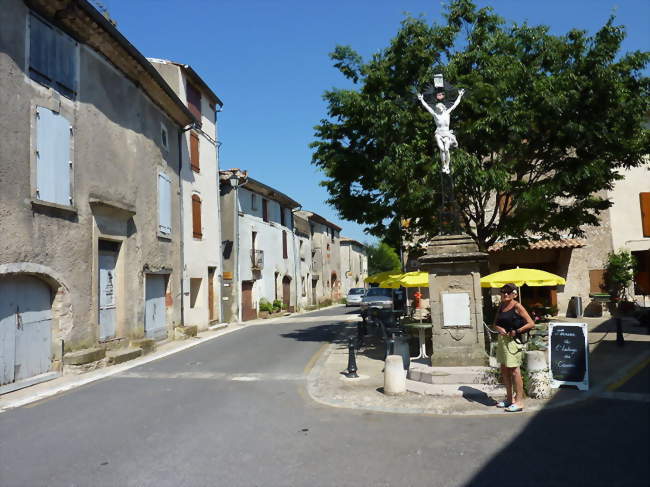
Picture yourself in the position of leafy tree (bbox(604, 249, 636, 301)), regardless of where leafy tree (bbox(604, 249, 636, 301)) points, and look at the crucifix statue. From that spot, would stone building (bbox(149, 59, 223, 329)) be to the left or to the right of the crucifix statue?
right

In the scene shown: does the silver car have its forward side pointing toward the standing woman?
yes

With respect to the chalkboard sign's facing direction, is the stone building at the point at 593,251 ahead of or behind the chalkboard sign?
behind

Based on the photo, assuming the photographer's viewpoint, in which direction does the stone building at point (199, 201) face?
facing the viewer and to the right of the viewer

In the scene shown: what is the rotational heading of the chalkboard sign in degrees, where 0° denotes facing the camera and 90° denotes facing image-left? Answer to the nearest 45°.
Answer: approximately 0°

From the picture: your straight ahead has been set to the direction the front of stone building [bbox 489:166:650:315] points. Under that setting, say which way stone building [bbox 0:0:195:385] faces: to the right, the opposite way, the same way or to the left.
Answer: to the left

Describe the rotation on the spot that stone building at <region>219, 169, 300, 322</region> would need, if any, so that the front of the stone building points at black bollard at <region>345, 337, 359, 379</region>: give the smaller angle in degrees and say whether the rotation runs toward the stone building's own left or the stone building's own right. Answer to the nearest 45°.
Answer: approximately 45° to the stone building's own right

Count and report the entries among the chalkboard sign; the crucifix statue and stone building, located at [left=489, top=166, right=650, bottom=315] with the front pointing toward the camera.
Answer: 3

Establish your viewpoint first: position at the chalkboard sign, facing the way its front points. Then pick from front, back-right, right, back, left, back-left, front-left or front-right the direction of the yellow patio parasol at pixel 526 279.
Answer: back

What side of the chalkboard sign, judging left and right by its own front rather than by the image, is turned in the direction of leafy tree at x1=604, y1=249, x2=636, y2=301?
back

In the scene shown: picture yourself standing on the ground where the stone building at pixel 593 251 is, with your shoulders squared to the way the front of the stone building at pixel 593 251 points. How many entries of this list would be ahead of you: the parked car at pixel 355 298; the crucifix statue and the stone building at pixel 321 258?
1

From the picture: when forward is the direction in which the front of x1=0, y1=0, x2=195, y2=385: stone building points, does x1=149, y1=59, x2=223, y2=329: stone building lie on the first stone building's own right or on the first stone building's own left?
on the first stone building's own left

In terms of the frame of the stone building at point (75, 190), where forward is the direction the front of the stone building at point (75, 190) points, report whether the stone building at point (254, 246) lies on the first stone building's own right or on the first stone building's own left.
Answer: on the first stone building's own left

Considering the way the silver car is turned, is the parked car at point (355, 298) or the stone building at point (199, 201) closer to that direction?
the stone building

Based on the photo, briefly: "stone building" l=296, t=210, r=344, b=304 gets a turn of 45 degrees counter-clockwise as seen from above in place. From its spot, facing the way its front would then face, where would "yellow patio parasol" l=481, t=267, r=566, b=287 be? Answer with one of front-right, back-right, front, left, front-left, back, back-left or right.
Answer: right
